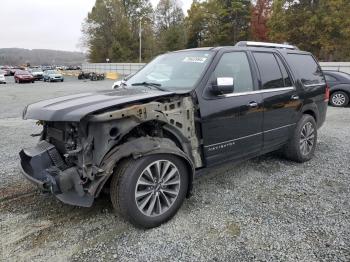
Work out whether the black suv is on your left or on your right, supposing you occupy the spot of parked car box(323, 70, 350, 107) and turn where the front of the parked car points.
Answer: on your left

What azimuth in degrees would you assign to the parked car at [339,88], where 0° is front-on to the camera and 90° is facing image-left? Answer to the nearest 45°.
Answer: approximately 90°

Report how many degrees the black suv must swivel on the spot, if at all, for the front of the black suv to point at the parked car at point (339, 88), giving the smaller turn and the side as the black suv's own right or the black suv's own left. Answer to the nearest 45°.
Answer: approximately 180°

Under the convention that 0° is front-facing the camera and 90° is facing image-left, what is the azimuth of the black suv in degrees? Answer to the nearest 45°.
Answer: approximately 45°
